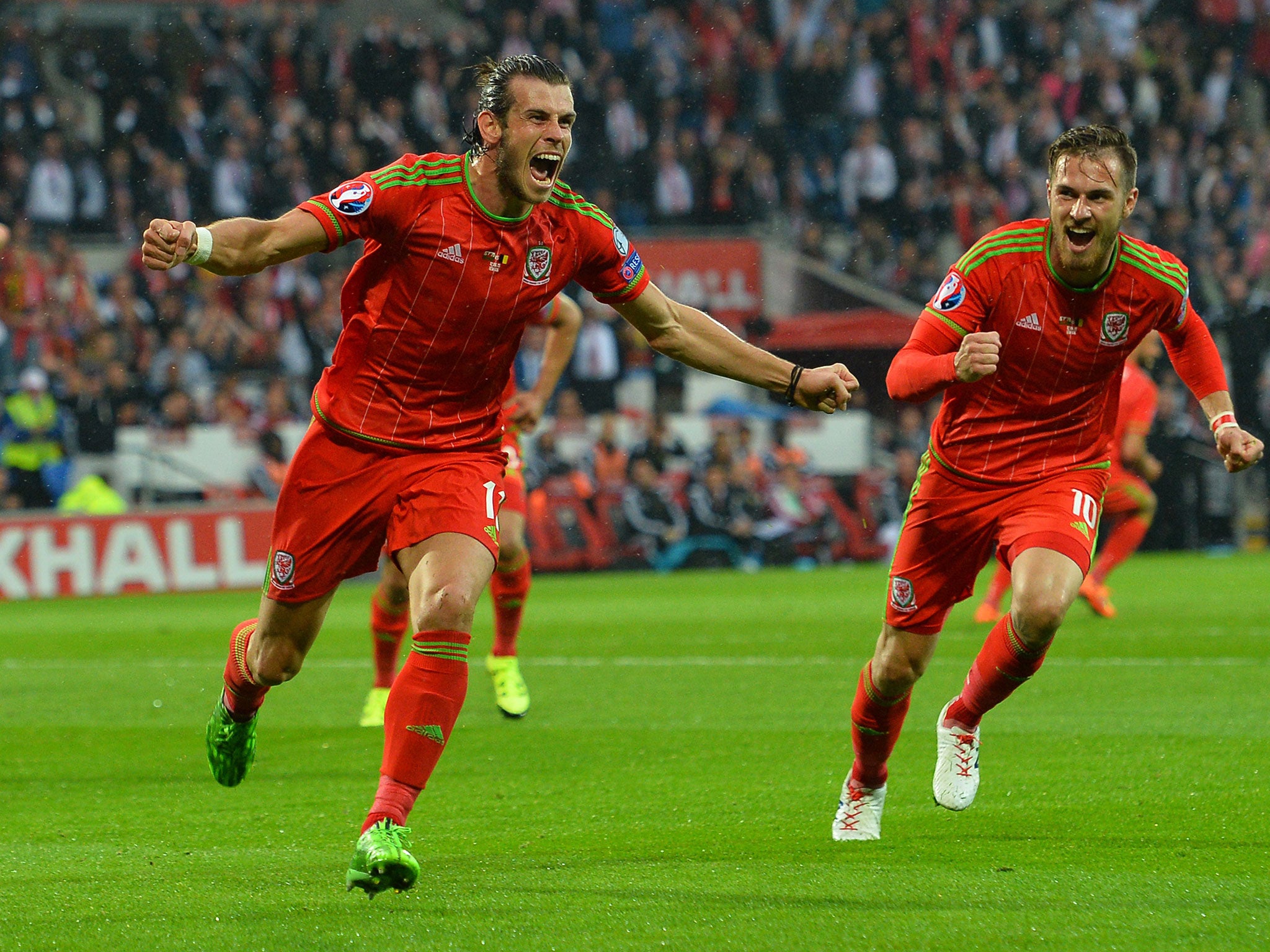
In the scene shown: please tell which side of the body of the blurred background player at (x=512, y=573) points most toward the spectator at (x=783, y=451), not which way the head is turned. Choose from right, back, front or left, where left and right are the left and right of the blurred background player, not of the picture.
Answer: back

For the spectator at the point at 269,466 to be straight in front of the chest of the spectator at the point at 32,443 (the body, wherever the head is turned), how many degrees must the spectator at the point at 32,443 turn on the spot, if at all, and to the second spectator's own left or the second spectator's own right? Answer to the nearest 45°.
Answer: approximately 90° to the second spectator's own left

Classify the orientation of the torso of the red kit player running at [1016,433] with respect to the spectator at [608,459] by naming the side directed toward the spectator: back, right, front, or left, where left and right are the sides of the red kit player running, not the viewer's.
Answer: back

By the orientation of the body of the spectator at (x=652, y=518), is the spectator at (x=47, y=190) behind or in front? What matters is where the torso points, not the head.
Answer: behind

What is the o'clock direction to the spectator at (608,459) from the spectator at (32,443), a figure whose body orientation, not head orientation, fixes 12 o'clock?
the spectator at (608,459) is roughly at 9 o'clock from the spectator at (32,443).

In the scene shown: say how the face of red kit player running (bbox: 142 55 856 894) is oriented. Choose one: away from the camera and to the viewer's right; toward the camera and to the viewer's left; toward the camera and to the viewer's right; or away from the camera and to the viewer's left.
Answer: toward the camera and to the viewer's right

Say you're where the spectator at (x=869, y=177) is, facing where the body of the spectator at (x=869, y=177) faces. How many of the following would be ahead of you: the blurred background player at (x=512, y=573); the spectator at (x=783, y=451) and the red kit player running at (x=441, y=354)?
3

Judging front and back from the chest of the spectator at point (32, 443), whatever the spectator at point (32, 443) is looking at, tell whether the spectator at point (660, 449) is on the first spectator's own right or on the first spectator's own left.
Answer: on the first spectator's own left

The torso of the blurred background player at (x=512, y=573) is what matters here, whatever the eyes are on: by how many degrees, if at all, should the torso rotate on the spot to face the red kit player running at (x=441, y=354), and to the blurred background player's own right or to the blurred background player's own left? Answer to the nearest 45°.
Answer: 0° — they already face them

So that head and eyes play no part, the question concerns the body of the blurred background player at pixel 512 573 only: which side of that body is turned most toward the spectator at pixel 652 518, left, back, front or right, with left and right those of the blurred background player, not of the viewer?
back

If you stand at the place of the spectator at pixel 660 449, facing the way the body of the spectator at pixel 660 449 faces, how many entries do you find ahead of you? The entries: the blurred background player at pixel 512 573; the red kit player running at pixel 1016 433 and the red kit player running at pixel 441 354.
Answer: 3

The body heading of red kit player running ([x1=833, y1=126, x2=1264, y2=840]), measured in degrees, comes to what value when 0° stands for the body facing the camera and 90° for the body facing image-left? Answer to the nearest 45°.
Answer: approximately 0°
